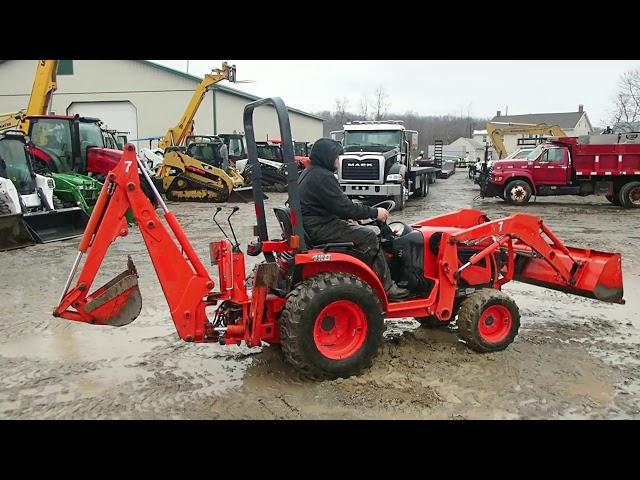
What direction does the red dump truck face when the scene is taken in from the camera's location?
facing to the left of the viewer

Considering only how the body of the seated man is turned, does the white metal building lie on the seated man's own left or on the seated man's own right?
on the seated man's own left

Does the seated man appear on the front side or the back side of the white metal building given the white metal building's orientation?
on the front side

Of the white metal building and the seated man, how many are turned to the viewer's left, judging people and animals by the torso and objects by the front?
0

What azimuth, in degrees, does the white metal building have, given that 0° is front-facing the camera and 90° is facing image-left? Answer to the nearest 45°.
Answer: approximately 0°

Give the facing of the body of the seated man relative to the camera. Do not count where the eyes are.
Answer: to the viewer's right

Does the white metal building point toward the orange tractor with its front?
yes

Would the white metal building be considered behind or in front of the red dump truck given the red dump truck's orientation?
in front

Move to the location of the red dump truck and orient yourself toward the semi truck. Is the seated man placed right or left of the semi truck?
left

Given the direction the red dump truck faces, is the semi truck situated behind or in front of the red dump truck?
in front

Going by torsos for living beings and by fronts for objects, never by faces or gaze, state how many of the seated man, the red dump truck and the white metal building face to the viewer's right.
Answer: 1

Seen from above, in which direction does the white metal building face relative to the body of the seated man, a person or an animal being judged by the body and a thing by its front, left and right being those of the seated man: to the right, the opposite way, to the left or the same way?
to the right

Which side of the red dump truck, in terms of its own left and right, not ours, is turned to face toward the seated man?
left
